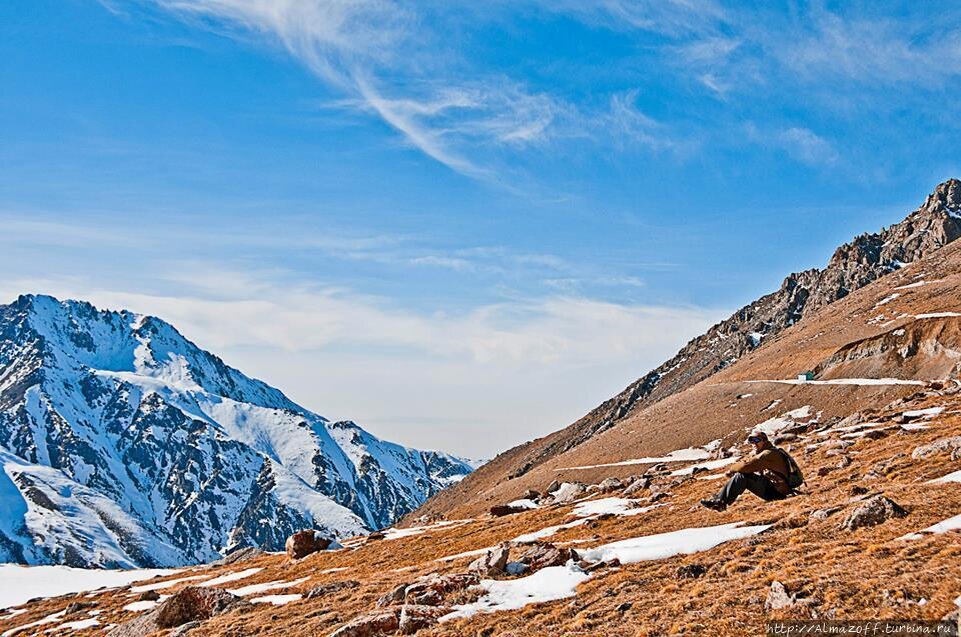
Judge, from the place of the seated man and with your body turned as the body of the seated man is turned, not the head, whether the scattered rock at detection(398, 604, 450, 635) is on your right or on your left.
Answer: on your left

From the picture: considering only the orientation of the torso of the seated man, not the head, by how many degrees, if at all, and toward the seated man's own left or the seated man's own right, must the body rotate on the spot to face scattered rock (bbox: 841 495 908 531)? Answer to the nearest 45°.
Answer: approximately 90° to the seated man's own left

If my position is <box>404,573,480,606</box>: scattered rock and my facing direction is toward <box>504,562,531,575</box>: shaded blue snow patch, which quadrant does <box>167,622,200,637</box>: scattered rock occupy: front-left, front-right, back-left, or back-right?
back-left

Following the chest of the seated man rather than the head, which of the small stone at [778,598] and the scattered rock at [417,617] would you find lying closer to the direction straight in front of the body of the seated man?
the scattered rock

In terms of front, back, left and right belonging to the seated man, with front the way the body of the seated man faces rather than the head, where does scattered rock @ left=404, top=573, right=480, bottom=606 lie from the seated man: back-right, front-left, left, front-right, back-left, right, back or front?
front-left

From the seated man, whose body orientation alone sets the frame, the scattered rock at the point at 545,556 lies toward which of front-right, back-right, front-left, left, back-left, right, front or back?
front-left

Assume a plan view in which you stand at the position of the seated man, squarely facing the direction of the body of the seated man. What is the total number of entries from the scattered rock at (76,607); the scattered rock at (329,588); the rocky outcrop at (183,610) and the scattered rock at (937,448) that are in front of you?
3

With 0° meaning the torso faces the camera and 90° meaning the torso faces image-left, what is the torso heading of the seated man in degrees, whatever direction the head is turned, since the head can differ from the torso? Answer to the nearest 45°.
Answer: approximately 90°

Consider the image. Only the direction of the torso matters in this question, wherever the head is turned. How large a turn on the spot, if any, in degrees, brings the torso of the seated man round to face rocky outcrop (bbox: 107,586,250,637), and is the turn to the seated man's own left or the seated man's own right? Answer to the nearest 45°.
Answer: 0° — they already face it

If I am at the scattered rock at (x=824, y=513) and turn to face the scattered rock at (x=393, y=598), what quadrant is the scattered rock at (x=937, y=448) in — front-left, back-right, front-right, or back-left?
back-right

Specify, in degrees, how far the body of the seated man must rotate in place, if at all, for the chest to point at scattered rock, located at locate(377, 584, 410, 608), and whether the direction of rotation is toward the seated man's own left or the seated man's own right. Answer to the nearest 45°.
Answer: approximately 45° to the seated man's own left

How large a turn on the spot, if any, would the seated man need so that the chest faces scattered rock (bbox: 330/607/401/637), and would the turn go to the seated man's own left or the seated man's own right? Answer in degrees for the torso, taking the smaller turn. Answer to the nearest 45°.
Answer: approximately 45° to the seated man's own left
